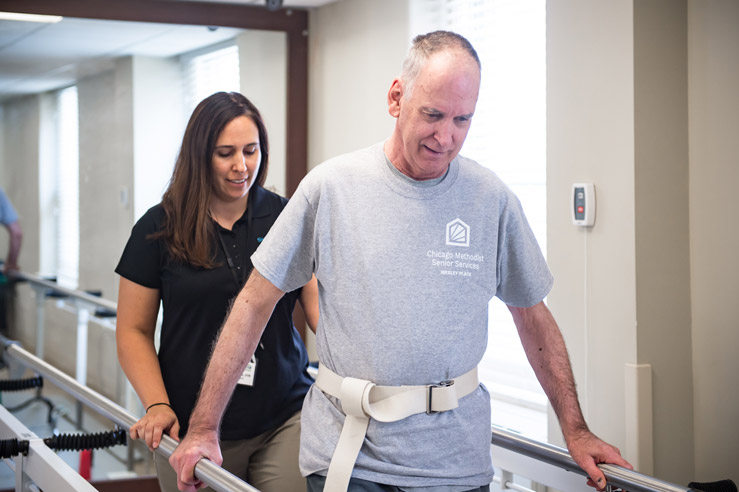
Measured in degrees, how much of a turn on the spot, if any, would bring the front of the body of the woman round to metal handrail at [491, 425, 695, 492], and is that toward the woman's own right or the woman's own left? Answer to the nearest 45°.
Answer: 0° — they already face it

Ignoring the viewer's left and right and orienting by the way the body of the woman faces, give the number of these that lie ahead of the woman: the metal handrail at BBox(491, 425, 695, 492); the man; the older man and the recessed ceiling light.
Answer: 2

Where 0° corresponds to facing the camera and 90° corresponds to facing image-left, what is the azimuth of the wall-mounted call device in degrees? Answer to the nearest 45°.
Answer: approximately 45°

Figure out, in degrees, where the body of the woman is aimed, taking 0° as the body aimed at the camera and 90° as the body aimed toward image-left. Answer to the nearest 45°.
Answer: approximately 315°

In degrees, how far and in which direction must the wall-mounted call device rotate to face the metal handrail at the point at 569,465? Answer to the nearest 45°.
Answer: approximately 45° to its left

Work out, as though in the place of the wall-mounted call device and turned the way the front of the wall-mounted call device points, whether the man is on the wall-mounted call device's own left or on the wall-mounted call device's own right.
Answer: on the wall-mounted call device's own right
